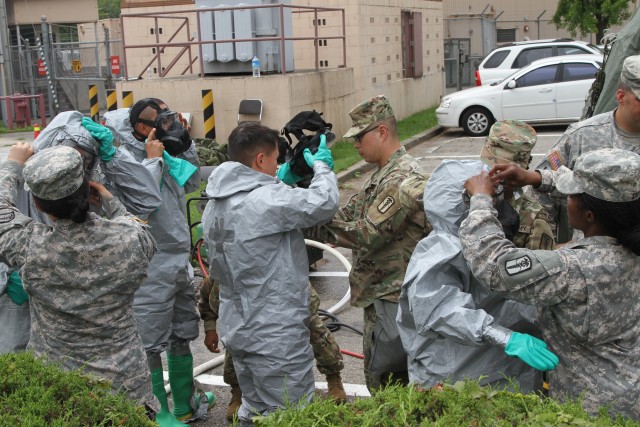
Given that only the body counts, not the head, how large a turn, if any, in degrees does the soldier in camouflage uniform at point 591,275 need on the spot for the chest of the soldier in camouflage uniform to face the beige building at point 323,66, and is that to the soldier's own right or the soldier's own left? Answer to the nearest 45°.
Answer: approximately 45° to the soldier's own right

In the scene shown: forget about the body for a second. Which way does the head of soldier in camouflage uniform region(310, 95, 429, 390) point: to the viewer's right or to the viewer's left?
to the viewer's left

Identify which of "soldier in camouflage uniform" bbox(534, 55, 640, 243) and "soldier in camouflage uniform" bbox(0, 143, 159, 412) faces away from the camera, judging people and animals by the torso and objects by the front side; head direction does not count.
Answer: "soldier in camouflage uniform" bbox(0, 143, 159, 412)

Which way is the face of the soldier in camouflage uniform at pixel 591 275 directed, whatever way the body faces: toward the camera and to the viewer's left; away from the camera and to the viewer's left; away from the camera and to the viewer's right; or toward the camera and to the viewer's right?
away from the camera and to the viewer's left

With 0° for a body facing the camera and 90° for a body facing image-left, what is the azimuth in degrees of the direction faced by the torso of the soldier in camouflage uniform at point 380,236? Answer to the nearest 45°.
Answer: approximately 90°

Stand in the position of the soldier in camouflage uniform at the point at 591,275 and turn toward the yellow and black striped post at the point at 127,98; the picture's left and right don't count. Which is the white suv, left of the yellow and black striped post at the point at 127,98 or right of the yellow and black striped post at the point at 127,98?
right

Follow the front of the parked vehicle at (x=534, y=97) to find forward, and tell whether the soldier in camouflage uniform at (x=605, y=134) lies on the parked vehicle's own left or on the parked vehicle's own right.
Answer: on the parked vehicle's own left

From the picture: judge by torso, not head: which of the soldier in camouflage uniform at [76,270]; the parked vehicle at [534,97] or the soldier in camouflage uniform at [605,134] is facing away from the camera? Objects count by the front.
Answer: the soldier in camouflage uniform at [76,270]

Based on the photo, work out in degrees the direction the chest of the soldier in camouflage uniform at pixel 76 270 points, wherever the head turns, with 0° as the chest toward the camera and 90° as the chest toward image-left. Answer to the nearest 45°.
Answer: approximately 180°

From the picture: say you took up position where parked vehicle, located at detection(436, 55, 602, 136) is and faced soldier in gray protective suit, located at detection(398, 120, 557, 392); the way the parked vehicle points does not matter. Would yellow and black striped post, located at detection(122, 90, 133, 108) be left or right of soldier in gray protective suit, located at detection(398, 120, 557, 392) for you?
right

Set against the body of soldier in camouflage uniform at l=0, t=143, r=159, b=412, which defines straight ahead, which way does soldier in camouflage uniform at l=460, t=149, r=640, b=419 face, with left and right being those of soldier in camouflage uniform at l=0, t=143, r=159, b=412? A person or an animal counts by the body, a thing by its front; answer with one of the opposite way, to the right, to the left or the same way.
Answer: to the left

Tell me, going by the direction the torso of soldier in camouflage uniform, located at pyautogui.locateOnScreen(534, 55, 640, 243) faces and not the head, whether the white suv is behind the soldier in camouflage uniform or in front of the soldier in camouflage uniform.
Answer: behind

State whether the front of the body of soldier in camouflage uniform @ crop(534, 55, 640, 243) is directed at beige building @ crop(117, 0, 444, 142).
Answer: no

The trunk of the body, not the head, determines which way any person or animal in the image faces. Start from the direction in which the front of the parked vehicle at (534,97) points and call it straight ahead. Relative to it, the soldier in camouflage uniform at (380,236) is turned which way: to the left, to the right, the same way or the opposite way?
the same way

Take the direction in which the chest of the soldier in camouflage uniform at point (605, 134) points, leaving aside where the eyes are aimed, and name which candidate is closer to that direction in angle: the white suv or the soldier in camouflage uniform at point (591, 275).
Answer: the soldier in camouflage uniform

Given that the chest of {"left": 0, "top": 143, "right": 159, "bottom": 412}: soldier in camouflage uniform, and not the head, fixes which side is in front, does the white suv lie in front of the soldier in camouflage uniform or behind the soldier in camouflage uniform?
in front

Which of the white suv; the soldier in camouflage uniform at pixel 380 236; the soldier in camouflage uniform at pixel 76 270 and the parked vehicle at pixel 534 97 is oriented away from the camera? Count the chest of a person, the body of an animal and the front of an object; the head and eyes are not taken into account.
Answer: the soldier in camouflage uniform at pixel 76 270
